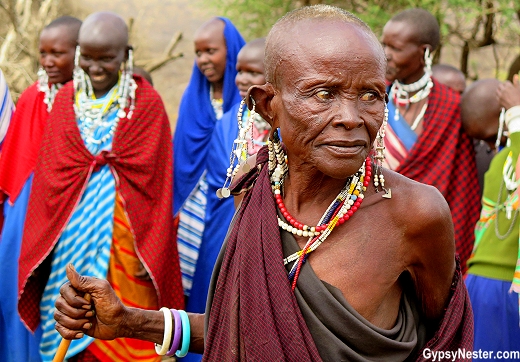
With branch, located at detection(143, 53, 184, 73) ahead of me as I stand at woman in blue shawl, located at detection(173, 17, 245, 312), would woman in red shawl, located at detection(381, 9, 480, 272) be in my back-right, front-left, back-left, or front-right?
back-right

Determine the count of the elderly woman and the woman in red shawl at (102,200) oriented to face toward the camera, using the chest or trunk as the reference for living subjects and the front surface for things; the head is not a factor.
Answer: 2

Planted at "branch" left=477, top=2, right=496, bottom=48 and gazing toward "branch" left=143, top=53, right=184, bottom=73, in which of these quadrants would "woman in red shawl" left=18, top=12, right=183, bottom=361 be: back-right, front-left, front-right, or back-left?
front-left

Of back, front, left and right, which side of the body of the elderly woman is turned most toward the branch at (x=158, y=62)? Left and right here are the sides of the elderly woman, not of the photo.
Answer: back

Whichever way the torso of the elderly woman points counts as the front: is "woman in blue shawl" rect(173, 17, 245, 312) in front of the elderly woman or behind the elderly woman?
behind

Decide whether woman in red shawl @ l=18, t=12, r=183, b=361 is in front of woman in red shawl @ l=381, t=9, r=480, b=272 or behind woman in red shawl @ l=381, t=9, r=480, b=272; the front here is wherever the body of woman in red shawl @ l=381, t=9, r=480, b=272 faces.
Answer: in front

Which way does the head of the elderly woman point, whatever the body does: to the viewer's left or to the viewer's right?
to the viewer's right

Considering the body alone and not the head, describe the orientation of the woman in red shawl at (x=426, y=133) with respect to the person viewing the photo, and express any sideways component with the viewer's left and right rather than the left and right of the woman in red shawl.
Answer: facing the viewer and to the left of the viewer

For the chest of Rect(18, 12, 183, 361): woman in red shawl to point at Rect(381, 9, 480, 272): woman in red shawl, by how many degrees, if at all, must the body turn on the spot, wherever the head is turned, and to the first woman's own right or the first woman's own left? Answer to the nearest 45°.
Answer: approximately 90° to the first woman's own left

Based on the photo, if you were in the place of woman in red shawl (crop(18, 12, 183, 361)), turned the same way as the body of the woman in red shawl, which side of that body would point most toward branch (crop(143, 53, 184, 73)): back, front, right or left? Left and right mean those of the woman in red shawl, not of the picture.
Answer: back

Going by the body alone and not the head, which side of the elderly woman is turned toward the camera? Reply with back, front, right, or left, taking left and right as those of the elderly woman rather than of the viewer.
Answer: front

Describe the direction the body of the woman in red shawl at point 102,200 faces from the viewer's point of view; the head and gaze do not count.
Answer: toward the camera

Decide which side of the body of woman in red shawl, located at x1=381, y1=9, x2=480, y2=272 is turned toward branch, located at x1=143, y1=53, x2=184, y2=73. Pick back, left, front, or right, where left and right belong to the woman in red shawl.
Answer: right

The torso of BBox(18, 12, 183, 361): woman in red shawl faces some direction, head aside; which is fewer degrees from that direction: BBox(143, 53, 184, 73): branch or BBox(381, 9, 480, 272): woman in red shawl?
the woman in red shawl
